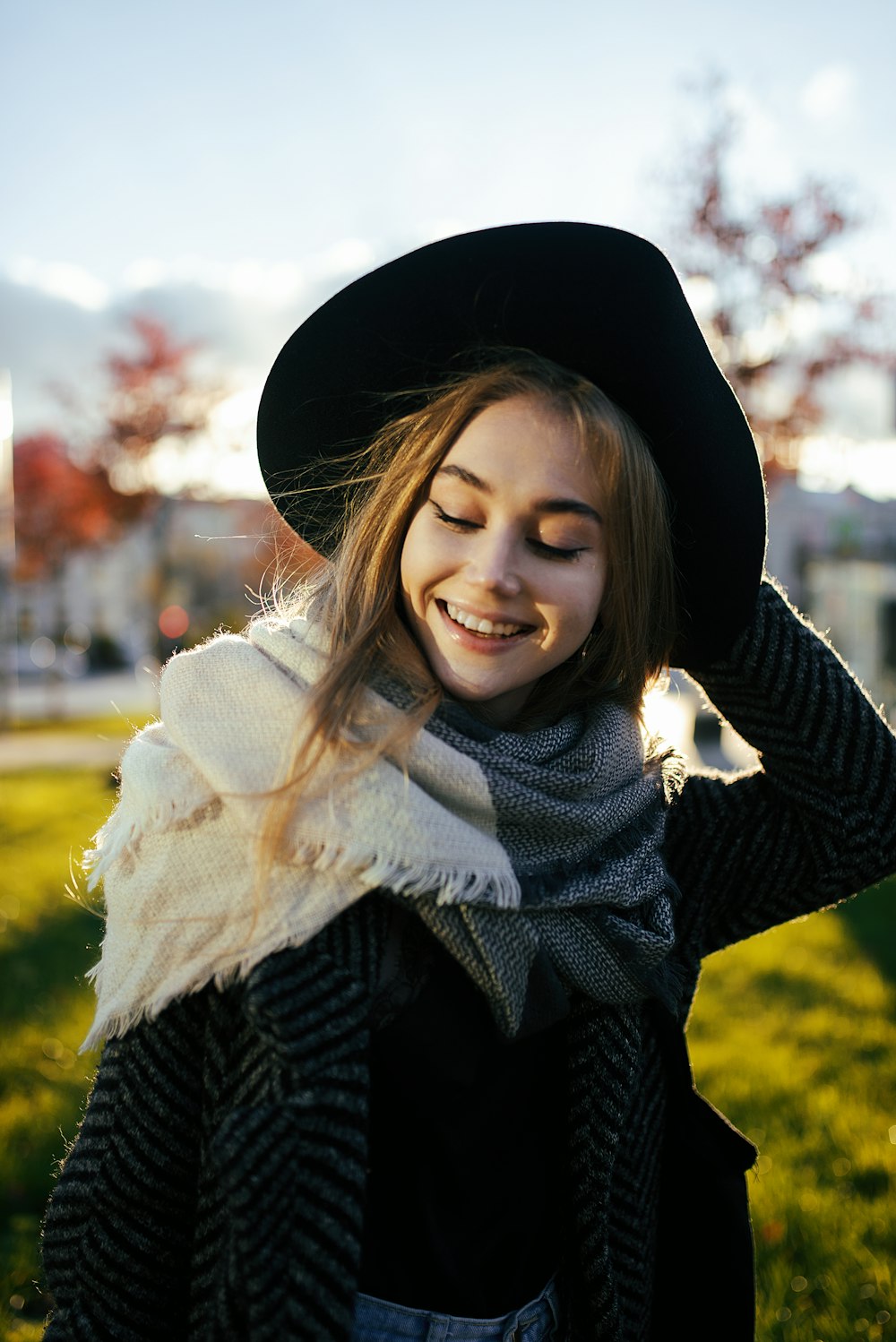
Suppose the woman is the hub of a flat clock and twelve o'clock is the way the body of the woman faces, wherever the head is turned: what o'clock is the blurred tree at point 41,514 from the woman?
The blurred tree is roughly at 5 o'clock from the woman.

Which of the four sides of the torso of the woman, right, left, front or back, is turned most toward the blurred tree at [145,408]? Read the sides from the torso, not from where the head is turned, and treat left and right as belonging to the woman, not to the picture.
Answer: back

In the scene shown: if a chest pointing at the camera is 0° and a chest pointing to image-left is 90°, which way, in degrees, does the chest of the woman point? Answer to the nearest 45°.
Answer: approximately 0°
